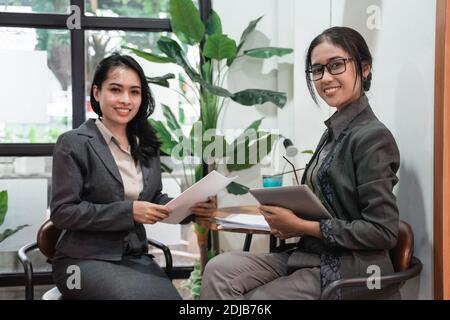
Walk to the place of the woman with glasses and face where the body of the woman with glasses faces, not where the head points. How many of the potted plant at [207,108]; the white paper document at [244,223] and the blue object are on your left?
0

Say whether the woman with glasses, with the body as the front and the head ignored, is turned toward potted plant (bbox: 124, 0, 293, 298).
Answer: no

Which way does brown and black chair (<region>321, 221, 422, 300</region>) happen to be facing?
to the viewer's left

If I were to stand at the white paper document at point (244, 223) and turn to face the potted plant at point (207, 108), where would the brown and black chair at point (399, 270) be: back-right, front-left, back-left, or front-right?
back-right

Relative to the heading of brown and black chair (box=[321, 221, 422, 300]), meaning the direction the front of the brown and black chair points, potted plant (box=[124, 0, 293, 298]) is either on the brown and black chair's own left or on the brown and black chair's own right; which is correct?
on the brown and black chair's own right

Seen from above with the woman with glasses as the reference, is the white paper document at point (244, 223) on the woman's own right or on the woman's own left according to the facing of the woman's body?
on the woman's own right

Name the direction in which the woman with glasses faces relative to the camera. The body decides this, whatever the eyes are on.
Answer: to the viewer's left

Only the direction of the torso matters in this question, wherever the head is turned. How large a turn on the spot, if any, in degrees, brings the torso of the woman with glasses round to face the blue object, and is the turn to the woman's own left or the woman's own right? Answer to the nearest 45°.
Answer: approximately 90° to the woman's own right
